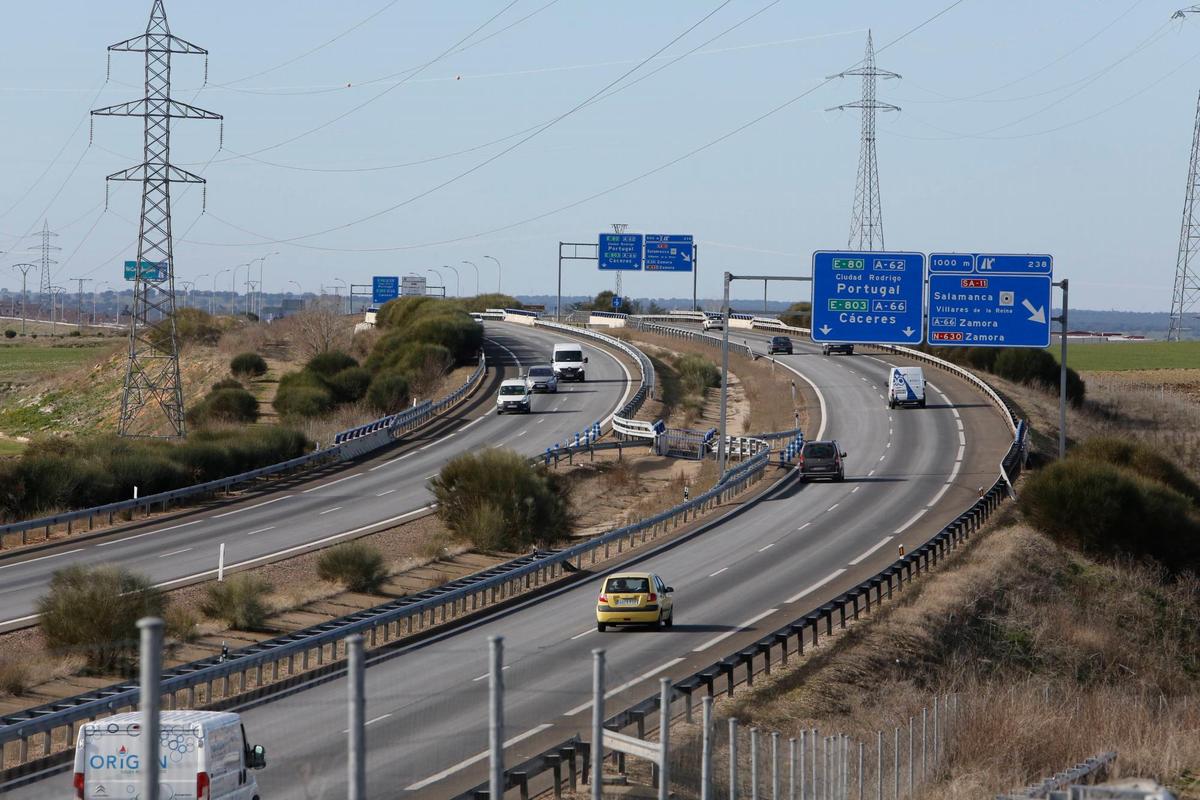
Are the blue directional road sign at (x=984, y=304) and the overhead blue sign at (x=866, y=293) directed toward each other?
no

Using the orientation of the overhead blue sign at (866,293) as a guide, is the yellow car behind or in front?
in front

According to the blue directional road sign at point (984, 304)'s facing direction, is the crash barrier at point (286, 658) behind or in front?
in front

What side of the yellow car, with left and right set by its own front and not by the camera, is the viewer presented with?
back

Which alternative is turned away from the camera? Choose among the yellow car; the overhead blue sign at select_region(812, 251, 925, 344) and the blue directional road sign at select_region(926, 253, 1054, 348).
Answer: the yellow car

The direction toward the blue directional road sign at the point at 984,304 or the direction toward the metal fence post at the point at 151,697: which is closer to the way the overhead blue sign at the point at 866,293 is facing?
the metal fence post

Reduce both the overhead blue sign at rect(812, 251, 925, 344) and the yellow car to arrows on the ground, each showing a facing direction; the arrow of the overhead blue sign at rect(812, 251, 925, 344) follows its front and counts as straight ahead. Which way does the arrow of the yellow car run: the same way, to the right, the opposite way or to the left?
the opposite way

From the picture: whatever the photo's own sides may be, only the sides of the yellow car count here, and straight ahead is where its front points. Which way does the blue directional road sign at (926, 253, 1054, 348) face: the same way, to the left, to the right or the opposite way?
the opposite way

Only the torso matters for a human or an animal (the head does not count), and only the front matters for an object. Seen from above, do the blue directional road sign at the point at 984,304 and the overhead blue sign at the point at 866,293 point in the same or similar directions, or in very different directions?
same or similar directions

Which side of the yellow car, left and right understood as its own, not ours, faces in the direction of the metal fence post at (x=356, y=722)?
back

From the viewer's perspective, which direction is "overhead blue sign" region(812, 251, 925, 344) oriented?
toward the camera

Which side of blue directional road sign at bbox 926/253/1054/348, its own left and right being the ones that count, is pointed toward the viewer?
front

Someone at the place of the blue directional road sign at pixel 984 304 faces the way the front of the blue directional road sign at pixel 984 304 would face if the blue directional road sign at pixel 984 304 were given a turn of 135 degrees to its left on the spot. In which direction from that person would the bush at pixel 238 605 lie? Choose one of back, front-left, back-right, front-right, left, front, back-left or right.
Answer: back

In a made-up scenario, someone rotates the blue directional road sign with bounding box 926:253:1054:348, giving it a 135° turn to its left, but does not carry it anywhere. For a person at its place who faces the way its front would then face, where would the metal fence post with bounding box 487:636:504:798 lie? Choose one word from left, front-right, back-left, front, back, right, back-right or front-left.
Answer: back-right

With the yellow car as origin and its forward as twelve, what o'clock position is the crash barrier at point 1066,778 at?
The crash barrier is roughly at 5 o'clock from the yellow car.

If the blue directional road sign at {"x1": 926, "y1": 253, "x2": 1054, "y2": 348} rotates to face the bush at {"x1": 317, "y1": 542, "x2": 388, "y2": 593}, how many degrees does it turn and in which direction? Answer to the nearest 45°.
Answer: approximately 45° to its right

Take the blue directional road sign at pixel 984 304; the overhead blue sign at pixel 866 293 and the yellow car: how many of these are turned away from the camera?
1

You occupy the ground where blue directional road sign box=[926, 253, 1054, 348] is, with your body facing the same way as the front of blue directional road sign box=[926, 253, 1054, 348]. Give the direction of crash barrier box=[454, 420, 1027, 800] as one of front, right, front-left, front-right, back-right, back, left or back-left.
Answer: front

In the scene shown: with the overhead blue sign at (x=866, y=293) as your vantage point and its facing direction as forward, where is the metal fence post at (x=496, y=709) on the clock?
The metal fence post is roughly at 12 o'clock from the overhead blue sign.

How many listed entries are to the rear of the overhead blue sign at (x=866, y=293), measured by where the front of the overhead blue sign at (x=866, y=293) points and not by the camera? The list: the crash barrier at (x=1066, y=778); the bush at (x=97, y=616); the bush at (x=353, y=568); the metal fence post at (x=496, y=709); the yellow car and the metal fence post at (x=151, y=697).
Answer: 0

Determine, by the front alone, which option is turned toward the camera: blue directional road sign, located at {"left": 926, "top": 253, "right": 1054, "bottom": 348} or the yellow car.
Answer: the blue directional road sign

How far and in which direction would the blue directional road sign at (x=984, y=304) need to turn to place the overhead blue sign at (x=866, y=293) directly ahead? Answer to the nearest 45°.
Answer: approximately 90° to its right
